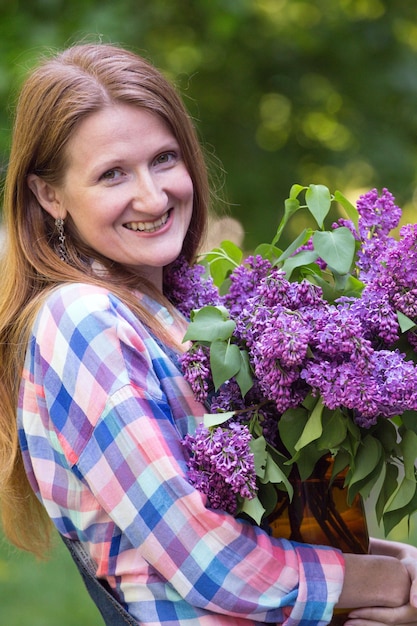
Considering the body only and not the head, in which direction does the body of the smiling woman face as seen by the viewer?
to the viewer's right
